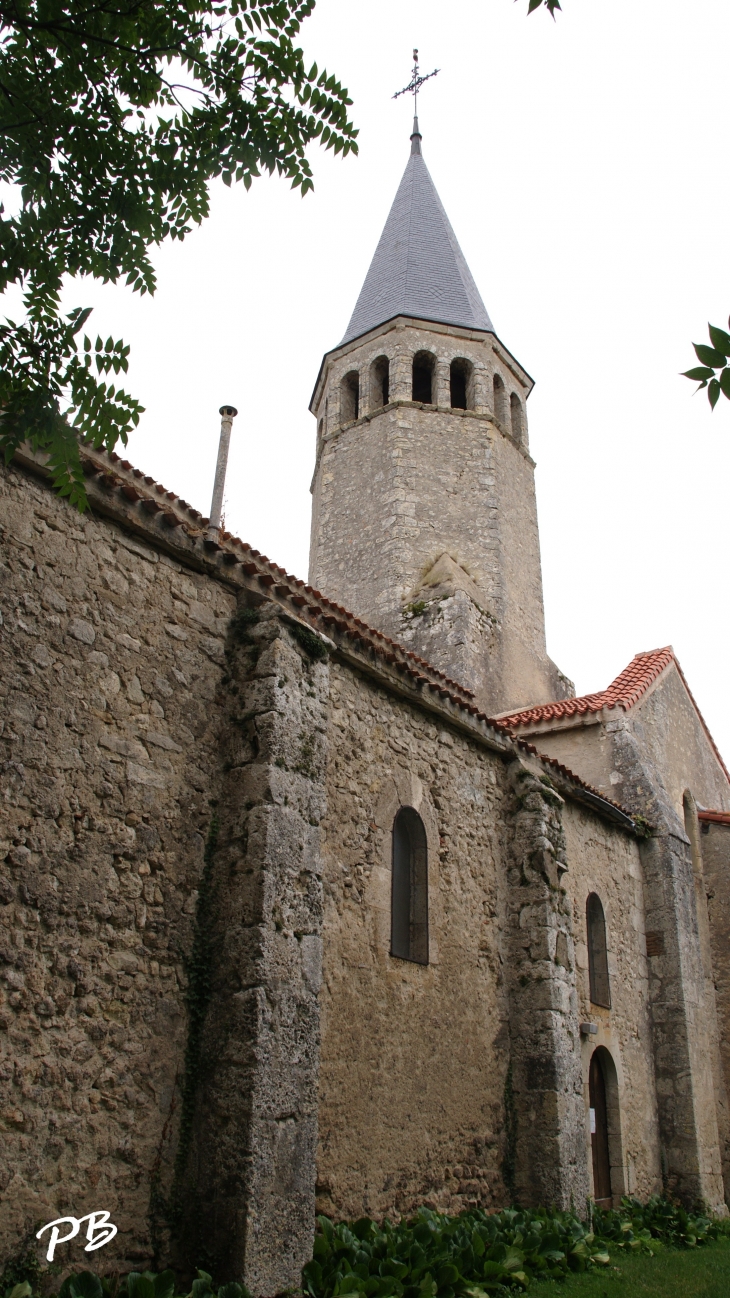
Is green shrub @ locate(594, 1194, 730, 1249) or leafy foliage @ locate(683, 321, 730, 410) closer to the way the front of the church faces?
the leafy foliage

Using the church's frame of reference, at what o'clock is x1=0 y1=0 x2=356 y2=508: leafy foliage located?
The leafy foliage is roughly at 11 o'clock from the church.

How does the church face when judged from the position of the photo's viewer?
facing the viewer and to the left of the viewer
